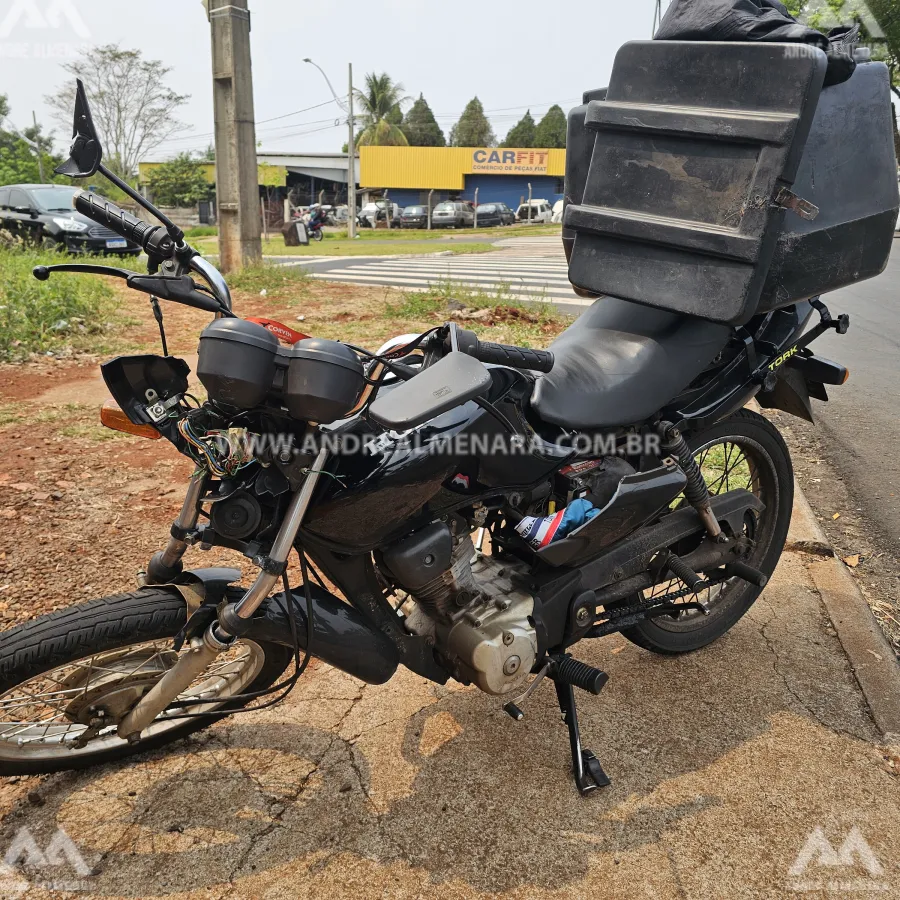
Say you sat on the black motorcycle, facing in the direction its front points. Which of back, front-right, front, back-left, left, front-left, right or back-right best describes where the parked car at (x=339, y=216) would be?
back-right

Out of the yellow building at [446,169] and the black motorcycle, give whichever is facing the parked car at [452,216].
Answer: the yellow building

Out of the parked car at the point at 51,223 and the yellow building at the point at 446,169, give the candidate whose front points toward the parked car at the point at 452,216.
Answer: the yellow building

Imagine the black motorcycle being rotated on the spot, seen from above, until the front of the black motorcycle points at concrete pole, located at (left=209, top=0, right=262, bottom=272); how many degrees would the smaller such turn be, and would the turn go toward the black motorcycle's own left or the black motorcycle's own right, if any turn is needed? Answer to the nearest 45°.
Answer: approximately 135° to the black motorcycle's own right

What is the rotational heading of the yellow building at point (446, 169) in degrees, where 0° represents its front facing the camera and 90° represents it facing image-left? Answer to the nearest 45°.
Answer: approximately 0°

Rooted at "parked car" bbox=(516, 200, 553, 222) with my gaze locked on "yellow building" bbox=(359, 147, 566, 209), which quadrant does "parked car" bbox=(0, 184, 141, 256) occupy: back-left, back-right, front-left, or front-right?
back-left

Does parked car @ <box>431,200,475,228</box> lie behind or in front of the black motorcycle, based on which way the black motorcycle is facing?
behind

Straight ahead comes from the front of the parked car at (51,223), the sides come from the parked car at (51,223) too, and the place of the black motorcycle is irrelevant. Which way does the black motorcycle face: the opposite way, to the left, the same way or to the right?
to the right
